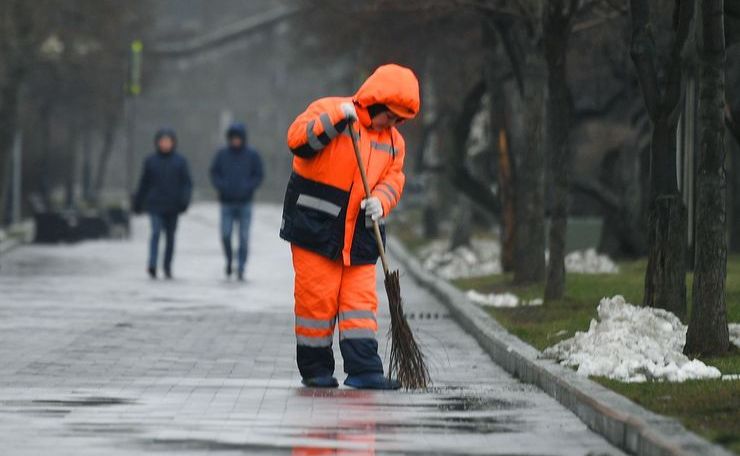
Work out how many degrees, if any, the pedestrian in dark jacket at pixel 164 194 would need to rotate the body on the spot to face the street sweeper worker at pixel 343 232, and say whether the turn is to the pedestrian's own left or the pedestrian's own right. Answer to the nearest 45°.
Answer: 0° — they already face them

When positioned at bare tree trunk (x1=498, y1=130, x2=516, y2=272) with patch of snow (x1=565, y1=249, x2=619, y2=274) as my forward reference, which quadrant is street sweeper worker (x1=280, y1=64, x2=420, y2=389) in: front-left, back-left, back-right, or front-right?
back-right

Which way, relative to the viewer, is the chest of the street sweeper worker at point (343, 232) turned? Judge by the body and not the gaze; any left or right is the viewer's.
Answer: facing the viewer and to the right of the viewer

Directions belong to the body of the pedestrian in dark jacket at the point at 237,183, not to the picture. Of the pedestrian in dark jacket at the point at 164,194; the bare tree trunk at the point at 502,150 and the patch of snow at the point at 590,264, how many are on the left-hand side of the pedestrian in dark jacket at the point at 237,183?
2

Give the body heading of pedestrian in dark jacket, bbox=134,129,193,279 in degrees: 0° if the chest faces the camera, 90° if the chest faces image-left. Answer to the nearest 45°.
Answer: approximately 0°

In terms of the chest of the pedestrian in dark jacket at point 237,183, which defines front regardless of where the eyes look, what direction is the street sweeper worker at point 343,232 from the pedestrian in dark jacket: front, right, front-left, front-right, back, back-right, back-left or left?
front

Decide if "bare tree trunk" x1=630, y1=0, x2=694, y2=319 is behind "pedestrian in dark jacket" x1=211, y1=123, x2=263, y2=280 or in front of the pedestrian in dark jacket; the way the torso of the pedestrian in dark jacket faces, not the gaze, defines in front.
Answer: in front

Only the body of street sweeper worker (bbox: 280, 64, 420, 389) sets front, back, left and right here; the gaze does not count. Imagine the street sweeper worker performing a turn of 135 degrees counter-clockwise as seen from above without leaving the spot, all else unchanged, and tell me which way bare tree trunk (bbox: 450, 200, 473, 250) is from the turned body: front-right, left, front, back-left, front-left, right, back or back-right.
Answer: front

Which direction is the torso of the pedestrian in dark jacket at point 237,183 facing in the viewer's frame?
toward the camera

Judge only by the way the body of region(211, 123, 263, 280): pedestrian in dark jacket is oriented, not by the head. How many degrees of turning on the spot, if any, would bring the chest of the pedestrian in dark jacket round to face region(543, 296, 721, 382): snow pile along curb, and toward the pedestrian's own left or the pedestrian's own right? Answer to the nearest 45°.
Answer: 0° — they already face it

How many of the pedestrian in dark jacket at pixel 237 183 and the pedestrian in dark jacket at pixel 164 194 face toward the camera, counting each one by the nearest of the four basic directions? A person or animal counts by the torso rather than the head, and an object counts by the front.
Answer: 2
